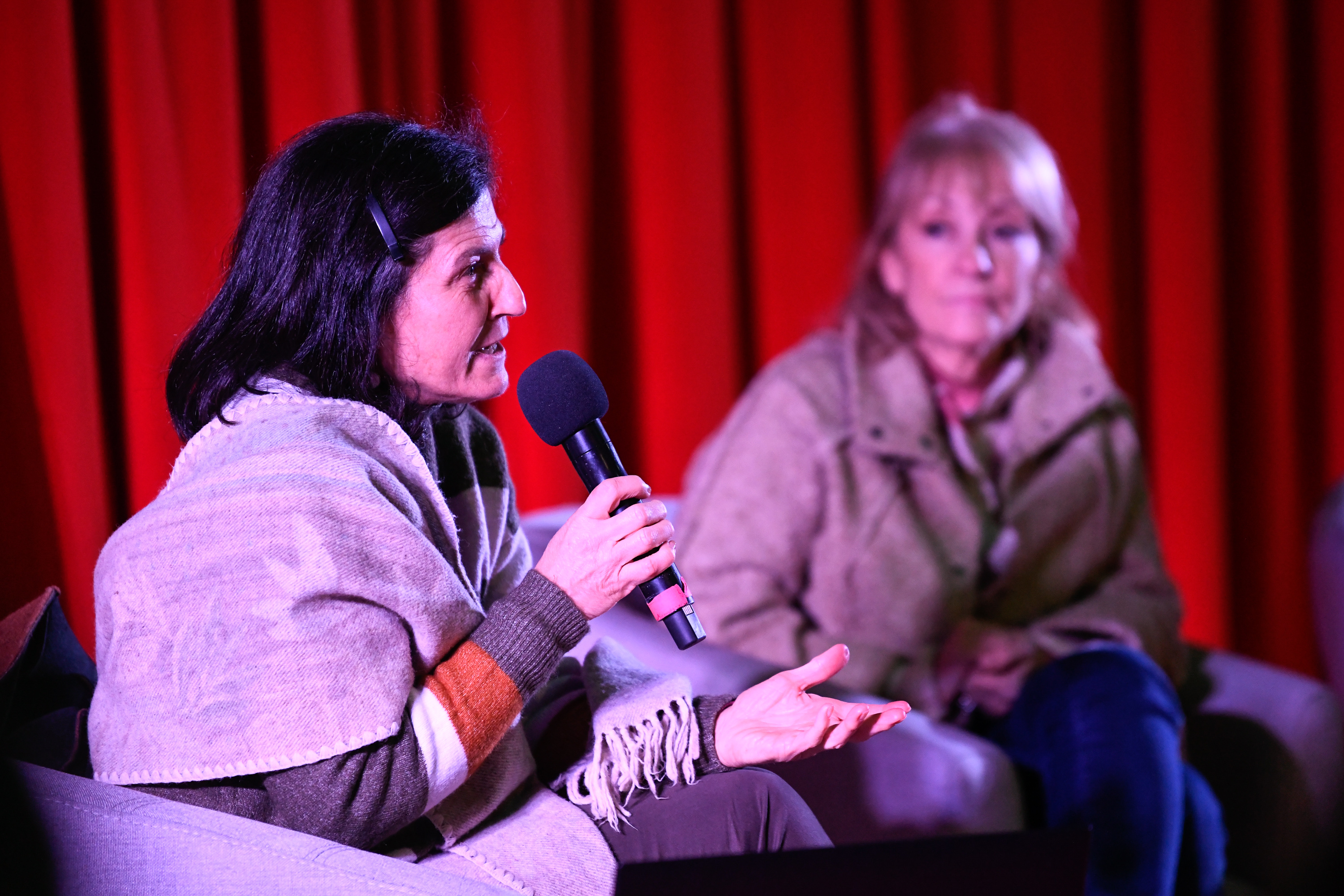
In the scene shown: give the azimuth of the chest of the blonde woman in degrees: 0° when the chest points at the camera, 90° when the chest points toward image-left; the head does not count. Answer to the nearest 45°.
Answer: approximately 315°

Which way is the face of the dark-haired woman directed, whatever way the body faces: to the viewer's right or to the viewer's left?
to the viewer's right

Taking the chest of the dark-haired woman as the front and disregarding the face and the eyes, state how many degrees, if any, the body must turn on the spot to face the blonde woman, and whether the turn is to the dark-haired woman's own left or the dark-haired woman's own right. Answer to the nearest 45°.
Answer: approximately 45° to the dark-haired woman's own left

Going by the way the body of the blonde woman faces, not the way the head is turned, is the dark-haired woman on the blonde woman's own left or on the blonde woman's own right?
on the blonde woman's own right

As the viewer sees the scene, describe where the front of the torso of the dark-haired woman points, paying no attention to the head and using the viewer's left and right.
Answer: facing to the right of the viewer
